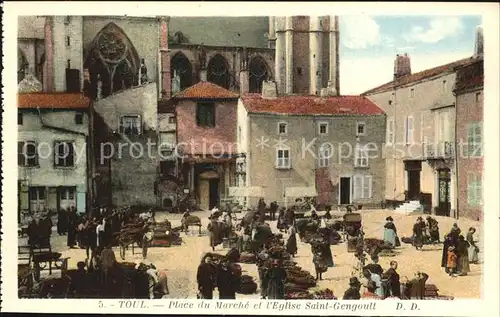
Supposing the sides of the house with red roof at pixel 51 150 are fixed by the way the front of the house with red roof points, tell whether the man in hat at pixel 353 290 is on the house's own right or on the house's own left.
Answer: on the house's own left

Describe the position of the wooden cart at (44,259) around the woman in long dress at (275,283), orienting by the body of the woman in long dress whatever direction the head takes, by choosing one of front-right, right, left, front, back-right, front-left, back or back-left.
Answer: right

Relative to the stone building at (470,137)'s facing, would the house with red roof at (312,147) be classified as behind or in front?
in front

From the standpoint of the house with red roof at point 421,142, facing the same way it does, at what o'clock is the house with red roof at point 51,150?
the house with red roof at point 51,150 is roughly at 1 o'clock from the house with red roof at point 421,142.

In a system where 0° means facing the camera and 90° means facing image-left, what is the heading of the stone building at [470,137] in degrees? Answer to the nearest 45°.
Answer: approximately 45°
